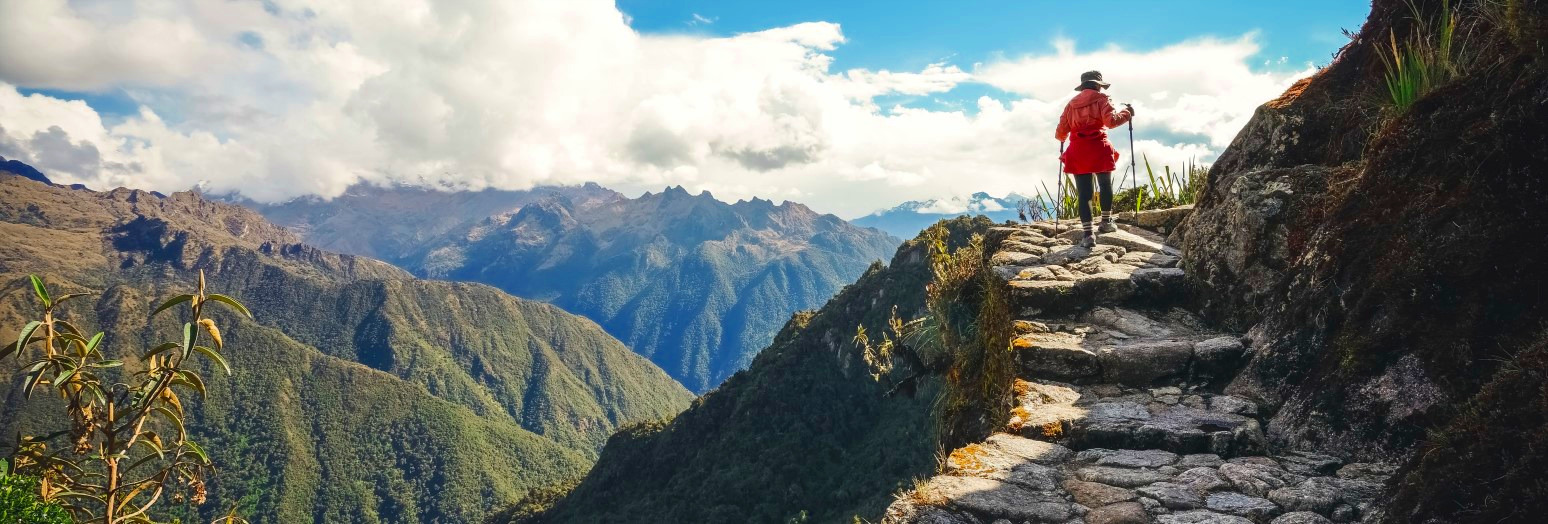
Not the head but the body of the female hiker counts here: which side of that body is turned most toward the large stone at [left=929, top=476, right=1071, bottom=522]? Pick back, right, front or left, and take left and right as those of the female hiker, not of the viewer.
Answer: back

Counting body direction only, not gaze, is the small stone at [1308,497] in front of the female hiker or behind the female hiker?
behind

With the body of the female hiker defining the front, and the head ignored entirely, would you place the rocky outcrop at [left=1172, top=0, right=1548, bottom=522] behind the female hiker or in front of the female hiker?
behind

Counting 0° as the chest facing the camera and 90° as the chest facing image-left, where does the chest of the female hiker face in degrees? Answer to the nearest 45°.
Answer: approximately 180°

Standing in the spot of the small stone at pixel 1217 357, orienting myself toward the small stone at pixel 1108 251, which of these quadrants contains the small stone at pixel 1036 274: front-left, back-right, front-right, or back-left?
front-left

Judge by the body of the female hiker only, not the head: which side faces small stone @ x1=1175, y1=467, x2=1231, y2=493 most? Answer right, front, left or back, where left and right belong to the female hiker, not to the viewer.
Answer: back

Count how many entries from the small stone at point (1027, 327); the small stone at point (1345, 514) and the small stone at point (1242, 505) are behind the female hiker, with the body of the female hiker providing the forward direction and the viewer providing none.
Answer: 3

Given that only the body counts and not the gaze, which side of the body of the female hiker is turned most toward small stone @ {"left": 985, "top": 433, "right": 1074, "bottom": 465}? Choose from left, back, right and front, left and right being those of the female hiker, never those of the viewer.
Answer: back

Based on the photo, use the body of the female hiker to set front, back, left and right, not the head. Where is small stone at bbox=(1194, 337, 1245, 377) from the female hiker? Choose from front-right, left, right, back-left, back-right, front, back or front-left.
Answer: back

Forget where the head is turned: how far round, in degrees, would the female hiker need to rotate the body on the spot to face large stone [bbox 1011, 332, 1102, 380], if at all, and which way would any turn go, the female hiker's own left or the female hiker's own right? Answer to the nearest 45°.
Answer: approximately 180°

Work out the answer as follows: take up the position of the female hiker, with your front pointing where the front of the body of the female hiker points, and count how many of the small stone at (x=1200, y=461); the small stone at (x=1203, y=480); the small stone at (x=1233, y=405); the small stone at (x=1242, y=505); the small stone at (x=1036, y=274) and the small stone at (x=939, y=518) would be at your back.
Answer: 6

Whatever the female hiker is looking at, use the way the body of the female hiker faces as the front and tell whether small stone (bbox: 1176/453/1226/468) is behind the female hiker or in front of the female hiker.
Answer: behind

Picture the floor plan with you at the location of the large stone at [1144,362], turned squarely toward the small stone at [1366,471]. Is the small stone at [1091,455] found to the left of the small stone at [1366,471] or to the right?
right

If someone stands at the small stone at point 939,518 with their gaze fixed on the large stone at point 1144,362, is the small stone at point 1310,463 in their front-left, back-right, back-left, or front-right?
front-right

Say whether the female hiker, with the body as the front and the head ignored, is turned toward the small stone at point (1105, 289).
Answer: no

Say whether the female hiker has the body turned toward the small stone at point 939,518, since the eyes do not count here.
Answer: no

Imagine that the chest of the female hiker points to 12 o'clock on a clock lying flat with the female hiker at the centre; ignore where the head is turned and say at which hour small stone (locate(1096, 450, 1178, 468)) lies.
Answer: The small stone is roughly at 6 o'clock from the female hiker.

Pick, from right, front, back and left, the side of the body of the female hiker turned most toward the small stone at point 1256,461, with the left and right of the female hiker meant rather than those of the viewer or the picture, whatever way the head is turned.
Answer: back

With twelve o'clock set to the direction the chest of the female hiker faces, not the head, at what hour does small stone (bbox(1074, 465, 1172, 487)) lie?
The small stone is roughly at 6 o'clock from the female hiker.
